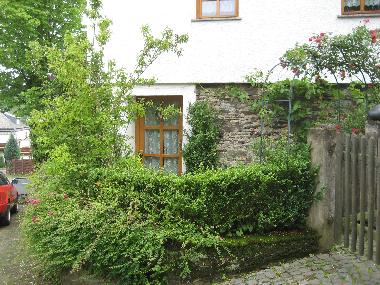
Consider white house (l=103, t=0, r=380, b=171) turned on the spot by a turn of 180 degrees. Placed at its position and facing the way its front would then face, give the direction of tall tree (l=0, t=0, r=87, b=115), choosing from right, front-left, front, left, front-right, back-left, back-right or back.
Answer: front-left

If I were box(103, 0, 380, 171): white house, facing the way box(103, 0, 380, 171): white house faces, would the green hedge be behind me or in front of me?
in front

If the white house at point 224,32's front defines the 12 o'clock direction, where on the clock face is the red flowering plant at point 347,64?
The red flowering plant is roughly at 10 o'clock from the white house.

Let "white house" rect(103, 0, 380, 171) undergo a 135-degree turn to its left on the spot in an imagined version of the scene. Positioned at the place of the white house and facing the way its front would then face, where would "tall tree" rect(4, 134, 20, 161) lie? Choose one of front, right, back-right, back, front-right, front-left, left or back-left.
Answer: left

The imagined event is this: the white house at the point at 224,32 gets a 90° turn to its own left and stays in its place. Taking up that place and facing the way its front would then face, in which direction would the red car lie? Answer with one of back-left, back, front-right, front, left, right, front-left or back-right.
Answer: back

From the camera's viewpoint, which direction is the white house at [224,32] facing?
toward the camera

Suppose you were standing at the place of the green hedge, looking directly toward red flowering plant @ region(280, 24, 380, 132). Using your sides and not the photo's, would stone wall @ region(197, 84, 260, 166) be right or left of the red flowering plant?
left
